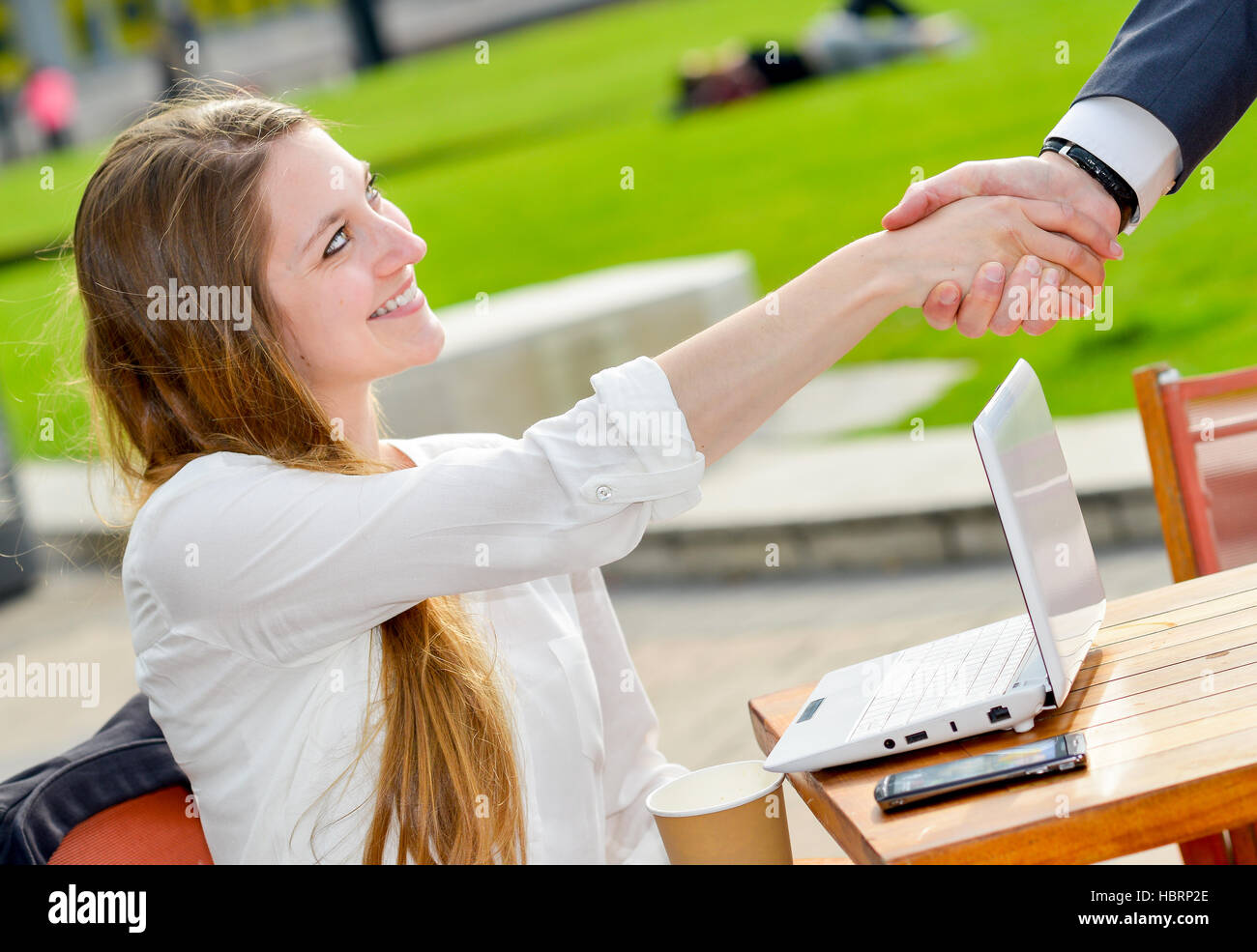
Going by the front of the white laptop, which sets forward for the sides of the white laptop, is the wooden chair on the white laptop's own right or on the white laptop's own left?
on the white laptop's own right

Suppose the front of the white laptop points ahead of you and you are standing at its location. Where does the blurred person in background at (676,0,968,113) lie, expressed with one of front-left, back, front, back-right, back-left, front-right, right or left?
right

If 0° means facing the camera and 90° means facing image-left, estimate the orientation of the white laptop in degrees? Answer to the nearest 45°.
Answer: approximately 90°
